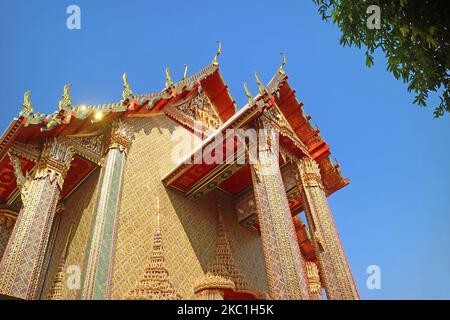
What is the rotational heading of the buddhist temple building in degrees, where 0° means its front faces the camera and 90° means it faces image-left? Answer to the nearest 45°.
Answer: approximately 315°
